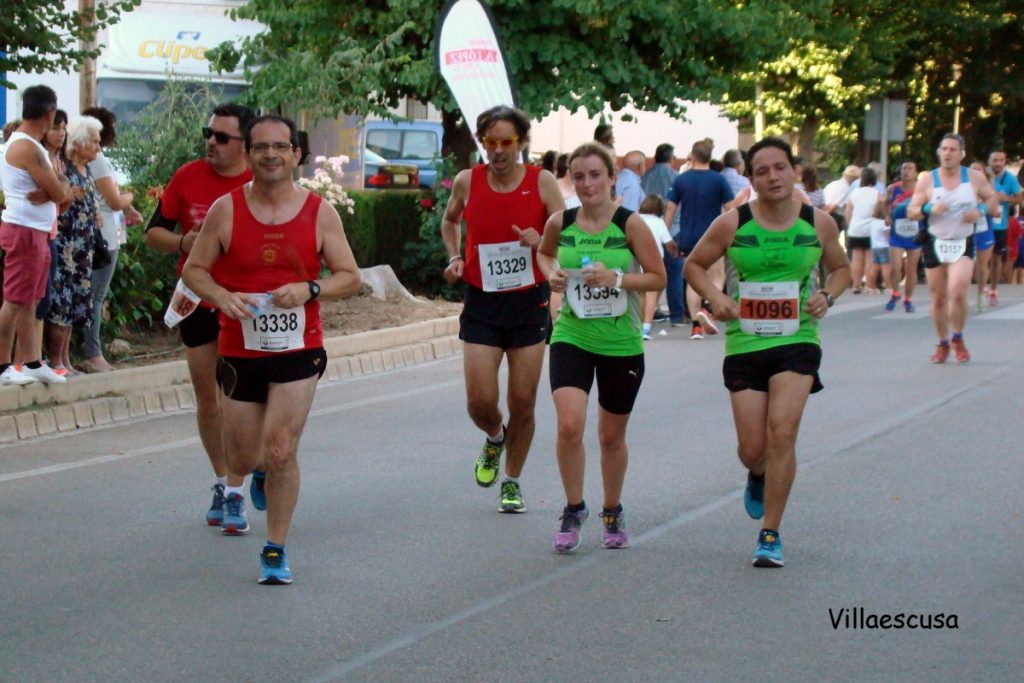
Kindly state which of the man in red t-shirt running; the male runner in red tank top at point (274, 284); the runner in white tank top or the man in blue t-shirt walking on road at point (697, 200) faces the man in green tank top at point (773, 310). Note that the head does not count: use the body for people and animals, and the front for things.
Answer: the runner in white tank top

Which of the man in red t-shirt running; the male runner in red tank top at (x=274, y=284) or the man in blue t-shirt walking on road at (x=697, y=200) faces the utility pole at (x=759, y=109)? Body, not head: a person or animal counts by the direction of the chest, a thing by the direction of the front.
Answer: the man in blue t-shirt walking on road

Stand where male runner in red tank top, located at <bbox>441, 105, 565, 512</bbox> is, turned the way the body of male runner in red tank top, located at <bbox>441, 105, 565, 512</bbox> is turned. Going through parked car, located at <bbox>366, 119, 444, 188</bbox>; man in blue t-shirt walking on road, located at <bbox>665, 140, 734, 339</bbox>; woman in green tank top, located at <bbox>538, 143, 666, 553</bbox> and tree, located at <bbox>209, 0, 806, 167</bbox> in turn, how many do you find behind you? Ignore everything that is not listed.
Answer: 3

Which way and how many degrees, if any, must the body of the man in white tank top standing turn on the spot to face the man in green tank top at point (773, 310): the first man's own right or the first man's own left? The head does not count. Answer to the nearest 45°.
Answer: approximately 45° to the first man's own right

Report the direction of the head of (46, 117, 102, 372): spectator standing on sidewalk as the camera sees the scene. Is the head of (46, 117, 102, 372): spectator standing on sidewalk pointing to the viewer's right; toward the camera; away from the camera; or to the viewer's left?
to the viewer's right

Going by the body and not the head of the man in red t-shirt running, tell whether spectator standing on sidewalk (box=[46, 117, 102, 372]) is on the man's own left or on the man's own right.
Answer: on the man's own right

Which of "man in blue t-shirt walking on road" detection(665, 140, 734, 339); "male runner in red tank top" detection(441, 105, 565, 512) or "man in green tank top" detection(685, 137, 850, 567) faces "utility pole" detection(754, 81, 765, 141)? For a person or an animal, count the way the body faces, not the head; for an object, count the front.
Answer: the man in blue t-shirt walking on road

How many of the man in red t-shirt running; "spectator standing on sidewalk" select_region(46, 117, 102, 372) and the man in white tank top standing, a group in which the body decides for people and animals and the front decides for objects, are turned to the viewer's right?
2

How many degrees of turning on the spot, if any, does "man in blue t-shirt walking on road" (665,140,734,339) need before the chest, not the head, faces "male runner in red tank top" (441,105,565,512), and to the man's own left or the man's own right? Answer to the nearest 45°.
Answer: approximately 180°

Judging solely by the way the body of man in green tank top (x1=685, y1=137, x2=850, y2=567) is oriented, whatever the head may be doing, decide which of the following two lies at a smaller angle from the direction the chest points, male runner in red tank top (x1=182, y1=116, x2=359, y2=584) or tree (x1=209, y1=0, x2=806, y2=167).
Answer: the male runner in red tank top

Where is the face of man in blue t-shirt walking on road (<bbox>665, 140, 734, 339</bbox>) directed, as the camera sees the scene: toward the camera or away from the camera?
away from the camera

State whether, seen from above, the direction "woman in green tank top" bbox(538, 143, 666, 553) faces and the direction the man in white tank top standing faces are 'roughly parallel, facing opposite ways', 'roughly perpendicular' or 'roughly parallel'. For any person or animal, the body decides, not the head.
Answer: roughly perpendicular

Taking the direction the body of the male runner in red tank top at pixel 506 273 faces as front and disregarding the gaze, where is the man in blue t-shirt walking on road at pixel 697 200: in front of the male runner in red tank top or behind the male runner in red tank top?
behind

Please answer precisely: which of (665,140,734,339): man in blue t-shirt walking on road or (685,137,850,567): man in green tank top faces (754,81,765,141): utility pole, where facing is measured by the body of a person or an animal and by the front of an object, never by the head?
the man in blue t-shirt walking on road
